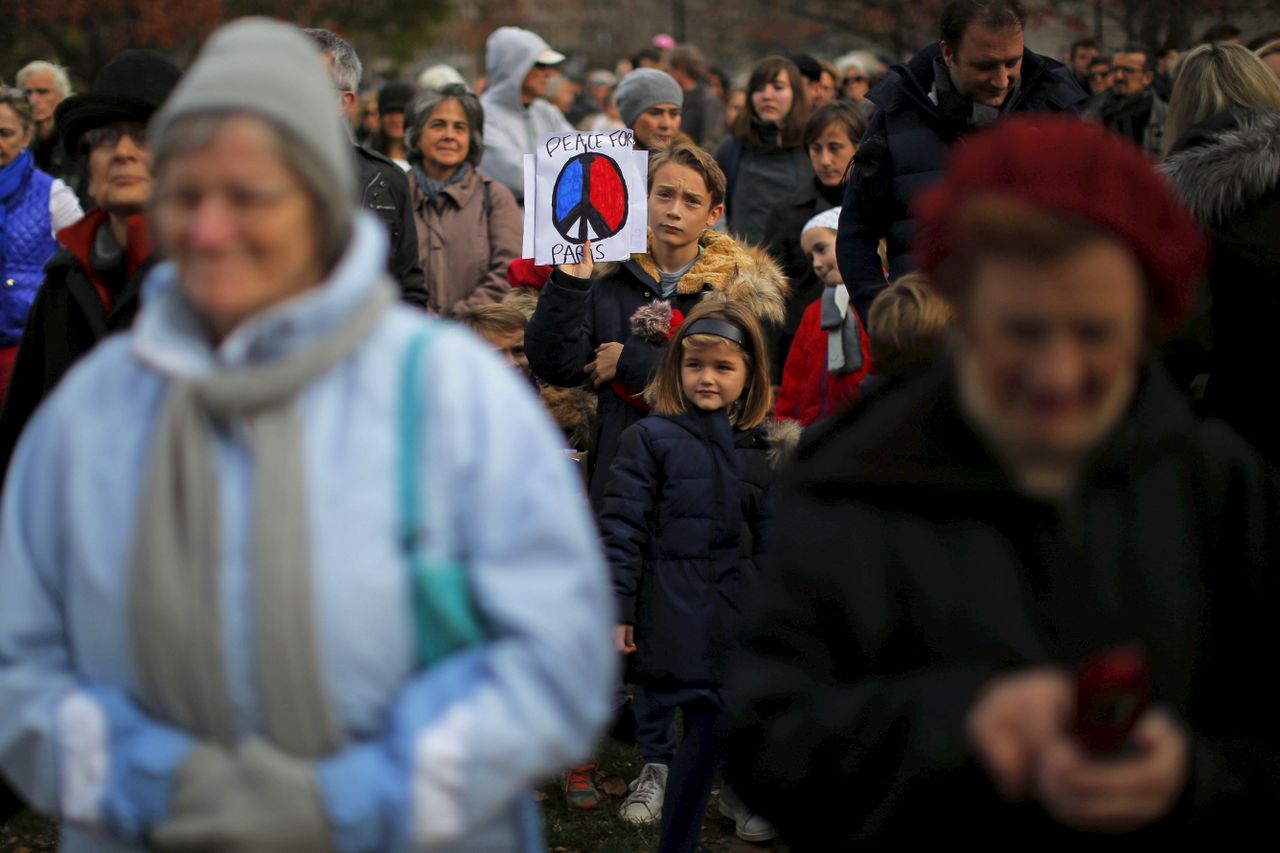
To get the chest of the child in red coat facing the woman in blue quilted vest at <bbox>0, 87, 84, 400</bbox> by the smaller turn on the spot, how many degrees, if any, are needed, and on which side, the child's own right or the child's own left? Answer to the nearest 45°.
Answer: approximately 90° to the child's own right

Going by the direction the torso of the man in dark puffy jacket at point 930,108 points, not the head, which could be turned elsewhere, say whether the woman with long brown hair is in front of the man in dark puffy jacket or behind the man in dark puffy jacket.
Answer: behind

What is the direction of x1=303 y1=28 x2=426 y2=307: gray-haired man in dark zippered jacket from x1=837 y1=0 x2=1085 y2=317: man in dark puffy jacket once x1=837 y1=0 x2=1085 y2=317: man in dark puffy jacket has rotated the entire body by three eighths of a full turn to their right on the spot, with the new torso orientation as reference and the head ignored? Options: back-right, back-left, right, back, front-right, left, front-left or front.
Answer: front

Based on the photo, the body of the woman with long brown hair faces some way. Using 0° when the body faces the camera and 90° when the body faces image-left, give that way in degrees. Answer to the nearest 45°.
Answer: approximately 0°

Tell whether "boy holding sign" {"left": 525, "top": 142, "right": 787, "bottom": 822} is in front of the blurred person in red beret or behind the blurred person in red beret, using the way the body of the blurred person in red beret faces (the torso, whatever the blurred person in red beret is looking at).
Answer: behind

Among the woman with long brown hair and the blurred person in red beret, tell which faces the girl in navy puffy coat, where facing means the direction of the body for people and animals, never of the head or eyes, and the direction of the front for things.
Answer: the woman with long brown hair

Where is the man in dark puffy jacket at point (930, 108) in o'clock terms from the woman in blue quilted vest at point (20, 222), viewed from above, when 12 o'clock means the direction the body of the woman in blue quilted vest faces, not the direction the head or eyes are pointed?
The man in dark puffy jacket is roughly at 9 o'clock from the woman in blue quilted vest.

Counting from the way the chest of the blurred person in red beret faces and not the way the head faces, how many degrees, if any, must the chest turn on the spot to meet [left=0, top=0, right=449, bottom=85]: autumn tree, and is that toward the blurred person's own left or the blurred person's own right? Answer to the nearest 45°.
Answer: approximately 135° to the blurred person's own right

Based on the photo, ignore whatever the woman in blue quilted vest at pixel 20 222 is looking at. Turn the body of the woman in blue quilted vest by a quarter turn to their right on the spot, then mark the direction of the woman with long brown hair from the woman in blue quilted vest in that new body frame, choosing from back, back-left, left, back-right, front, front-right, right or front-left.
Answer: back-right

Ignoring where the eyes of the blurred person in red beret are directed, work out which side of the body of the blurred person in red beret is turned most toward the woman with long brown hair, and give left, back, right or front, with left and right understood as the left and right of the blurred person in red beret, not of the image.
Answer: back

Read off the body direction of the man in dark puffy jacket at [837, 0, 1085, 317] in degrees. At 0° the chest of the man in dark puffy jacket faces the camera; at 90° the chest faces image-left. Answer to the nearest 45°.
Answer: approximately 315°

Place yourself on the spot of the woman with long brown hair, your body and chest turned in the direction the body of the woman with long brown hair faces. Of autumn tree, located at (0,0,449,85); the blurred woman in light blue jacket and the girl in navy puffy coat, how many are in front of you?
2

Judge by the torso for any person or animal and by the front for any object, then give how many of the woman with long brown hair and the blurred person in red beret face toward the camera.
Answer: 2
